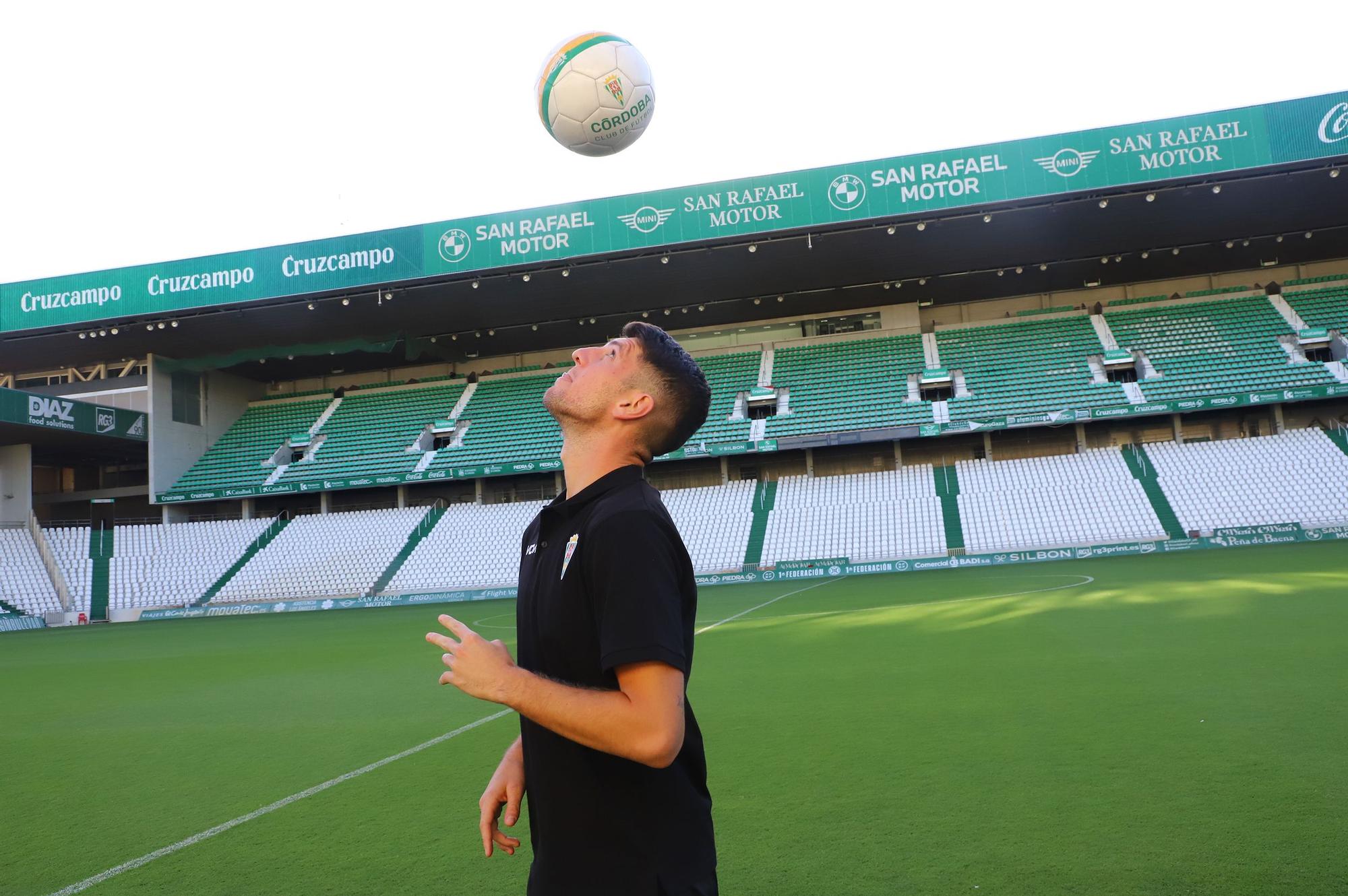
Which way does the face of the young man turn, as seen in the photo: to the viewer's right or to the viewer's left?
to the viewer's left

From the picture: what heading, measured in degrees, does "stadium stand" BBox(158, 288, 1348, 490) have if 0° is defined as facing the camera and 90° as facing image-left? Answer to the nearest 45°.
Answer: approximately 0°
